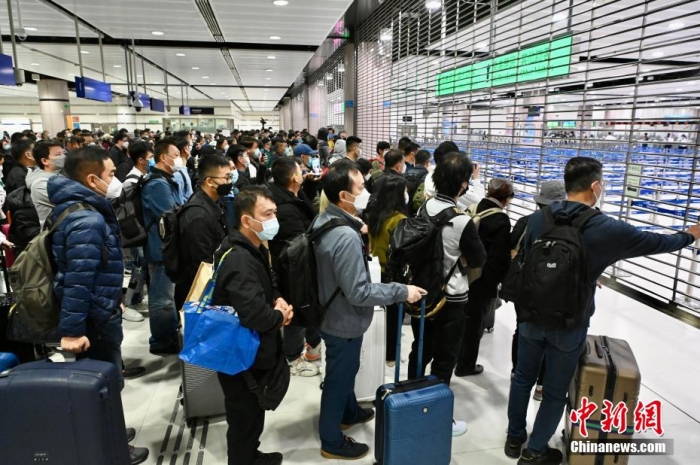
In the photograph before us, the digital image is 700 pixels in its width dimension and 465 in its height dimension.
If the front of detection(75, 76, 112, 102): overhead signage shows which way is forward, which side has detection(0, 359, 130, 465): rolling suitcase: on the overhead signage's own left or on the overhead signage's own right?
on the overhead signage's own right

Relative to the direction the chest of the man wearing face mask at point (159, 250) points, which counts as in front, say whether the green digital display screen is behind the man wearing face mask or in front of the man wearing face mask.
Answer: in front

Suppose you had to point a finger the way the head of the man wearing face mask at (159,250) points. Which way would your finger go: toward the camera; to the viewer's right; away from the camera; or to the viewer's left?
to the viewer's right

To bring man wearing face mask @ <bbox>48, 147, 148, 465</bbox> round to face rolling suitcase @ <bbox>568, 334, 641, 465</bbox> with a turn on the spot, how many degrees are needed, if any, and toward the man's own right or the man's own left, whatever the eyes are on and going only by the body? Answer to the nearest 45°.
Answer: approximately 45° to the man's own right

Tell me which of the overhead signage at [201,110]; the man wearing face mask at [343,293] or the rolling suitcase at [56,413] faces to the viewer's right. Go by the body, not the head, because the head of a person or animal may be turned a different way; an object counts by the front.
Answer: the man wearing face mask

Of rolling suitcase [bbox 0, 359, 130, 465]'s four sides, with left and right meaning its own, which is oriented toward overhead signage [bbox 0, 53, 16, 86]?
back

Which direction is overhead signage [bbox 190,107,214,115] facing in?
toward the camera

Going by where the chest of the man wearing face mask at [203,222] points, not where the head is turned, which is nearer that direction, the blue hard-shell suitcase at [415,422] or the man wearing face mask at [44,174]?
the blue hard-shell suitcase

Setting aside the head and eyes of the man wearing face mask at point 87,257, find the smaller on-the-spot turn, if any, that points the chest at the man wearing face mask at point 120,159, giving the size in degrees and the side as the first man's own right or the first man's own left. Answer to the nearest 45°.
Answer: approximately 90° to the first man's own left

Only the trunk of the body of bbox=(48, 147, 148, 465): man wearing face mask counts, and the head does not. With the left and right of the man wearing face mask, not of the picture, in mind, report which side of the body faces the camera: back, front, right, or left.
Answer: right

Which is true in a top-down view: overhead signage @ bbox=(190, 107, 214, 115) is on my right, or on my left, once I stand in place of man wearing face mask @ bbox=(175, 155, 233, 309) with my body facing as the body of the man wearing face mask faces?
on my left

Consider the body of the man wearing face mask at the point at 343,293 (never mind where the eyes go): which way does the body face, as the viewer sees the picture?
to the viewer's right

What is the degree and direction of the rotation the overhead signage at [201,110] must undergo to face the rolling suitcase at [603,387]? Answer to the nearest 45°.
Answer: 0° — it already faces it
